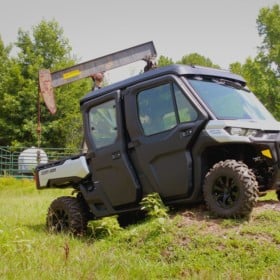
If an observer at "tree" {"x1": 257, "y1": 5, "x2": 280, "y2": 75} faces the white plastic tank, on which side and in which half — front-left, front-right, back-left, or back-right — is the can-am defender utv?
front-left

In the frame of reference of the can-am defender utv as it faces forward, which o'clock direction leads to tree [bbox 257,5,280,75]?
The tree is roughly at 8 o'clock from the can-am defender utv.

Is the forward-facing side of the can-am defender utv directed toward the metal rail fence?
no

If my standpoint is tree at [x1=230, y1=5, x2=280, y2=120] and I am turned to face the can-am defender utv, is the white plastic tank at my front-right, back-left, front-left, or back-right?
front-right

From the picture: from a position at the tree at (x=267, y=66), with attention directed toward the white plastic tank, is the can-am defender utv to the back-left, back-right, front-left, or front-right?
front-left

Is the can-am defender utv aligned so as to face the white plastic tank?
no

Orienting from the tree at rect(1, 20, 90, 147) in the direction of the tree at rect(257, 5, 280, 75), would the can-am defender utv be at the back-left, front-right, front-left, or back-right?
front-right

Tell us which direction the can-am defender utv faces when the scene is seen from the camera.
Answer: facing the viewer and to the right of the viewer

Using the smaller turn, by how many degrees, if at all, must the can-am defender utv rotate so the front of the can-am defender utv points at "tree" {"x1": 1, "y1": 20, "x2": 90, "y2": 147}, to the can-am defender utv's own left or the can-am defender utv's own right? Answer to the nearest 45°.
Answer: approximately 135° to the can-am defender utv's own left

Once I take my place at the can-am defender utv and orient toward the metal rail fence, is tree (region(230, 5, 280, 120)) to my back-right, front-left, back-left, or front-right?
front-right

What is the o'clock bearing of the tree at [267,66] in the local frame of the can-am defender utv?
The tree is roughly at 8 o'clock from the can-am defender utv.
